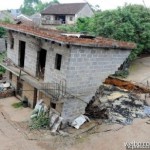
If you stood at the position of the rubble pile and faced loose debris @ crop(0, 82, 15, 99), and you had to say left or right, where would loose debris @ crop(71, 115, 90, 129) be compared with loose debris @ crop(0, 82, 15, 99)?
left

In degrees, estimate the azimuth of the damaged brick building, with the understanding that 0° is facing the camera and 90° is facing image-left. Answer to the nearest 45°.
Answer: approximately 45°

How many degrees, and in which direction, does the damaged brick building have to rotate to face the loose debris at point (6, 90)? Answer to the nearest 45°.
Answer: approximately 90° to its right

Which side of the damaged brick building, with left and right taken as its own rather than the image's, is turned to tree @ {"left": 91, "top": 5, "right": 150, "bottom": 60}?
back
